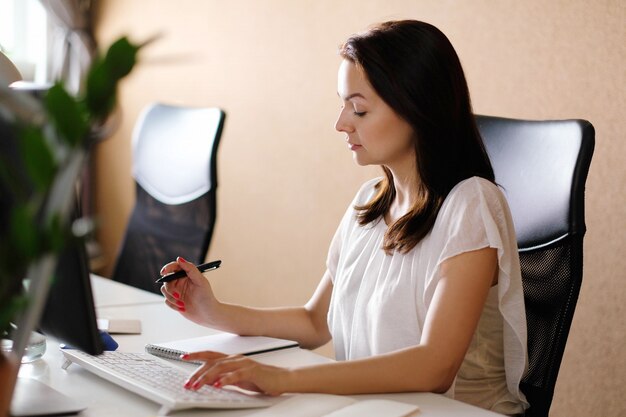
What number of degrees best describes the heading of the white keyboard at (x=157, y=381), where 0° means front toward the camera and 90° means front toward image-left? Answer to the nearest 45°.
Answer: approximately 225°

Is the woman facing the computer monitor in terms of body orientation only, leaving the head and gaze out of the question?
yes

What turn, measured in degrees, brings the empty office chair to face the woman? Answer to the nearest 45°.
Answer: approximately 90° to its left

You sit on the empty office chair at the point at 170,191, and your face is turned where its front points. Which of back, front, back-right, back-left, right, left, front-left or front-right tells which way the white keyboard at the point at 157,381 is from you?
front-left

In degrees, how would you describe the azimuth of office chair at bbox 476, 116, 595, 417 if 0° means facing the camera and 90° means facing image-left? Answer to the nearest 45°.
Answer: approximately 45°

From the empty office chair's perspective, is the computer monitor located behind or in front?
in front

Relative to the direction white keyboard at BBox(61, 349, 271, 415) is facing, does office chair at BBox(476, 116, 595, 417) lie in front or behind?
in front

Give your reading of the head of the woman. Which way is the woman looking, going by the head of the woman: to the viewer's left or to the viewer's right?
to the viewer's left

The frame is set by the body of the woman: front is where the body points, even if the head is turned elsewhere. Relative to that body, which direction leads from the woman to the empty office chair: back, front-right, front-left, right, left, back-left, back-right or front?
right

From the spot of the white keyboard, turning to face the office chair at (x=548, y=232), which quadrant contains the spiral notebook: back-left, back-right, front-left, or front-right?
front-left

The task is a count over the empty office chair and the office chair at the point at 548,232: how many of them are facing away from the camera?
0

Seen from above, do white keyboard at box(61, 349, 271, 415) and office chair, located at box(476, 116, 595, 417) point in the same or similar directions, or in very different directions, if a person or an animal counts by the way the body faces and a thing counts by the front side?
very different directions
